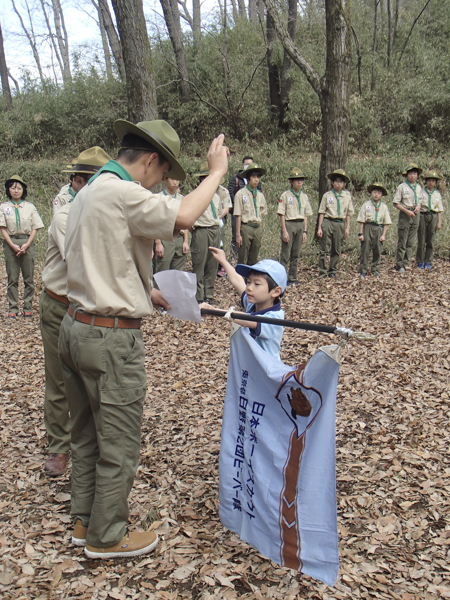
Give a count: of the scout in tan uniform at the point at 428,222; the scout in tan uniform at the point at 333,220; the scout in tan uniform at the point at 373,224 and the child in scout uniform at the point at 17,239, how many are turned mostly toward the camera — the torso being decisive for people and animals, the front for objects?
4

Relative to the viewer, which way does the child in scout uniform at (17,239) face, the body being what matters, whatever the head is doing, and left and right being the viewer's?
facing the viewer

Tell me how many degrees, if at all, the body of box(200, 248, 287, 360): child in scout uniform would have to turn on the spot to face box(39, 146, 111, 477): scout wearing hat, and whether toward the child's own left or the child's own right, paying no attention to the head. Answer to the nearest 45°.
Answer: approximately 45° to the child's own right

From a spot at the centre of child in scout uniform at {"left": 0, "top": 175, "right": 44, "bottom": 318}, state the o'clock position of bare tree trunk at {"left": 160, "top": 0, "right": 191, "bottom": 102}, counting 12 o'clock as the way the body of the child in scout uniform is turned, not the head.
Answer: The bare tree trunk is roughly at 7 o'clock from the child in scout uniform.

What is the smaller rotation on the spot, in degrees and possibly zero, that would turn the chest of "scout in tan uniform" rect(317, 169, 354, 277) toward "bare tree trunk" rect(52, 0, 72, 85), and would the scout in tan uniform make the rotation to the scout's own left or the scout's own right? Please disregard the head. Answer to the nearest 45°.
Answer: approximately 135° to the scout's own right

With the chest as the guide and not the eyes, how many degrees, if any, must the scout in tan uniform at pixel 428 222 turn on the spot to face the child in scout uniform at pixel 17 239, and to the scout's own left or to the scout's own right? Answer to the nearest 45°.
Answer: approximately 45° to the scout's own right

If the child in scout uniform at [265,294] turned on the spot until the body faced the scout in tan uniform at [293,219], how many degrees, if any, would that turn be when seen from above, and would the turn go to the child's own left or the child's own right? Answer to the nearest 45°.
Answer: approximately 135° to the child's own right

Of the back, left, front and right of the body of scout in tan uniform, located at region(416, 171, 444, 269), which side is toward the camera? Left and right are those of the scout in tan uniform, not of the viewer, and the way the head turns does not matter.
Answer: front

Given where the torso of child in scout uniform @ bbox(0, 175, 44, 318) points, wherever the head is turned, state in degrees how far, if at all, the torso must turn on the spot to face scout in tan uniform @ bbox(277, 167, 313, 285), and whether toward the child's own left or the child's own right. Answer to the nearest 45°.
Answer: approximately 90° to the child's own left

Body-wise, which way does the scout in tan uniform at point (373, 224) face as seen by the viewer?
toward the camera

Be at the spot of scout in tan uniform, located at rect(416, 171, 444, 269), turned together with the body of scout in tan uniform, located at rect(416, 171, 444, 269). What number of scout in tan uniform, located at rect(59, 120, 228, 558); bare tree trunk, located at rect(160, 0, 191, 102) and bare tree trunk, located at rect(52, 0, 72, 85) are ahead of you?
1

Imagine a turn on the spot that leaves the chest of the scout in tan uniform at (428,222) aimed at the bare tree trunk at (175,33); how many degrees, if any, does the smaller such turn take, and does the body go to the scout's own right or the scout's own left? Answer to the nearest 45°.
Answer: approximately 135° to the scout's own right

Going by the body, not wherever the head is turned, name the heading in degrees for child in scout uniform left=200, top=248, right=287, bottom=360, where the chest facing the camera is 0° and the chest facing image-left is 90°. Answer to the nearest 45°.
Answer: approximately 45°

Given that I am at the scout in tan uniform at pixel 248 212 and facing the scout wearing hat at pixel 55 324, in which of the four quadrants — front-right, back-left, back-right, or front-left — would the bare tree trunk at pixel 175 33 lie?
back-right
